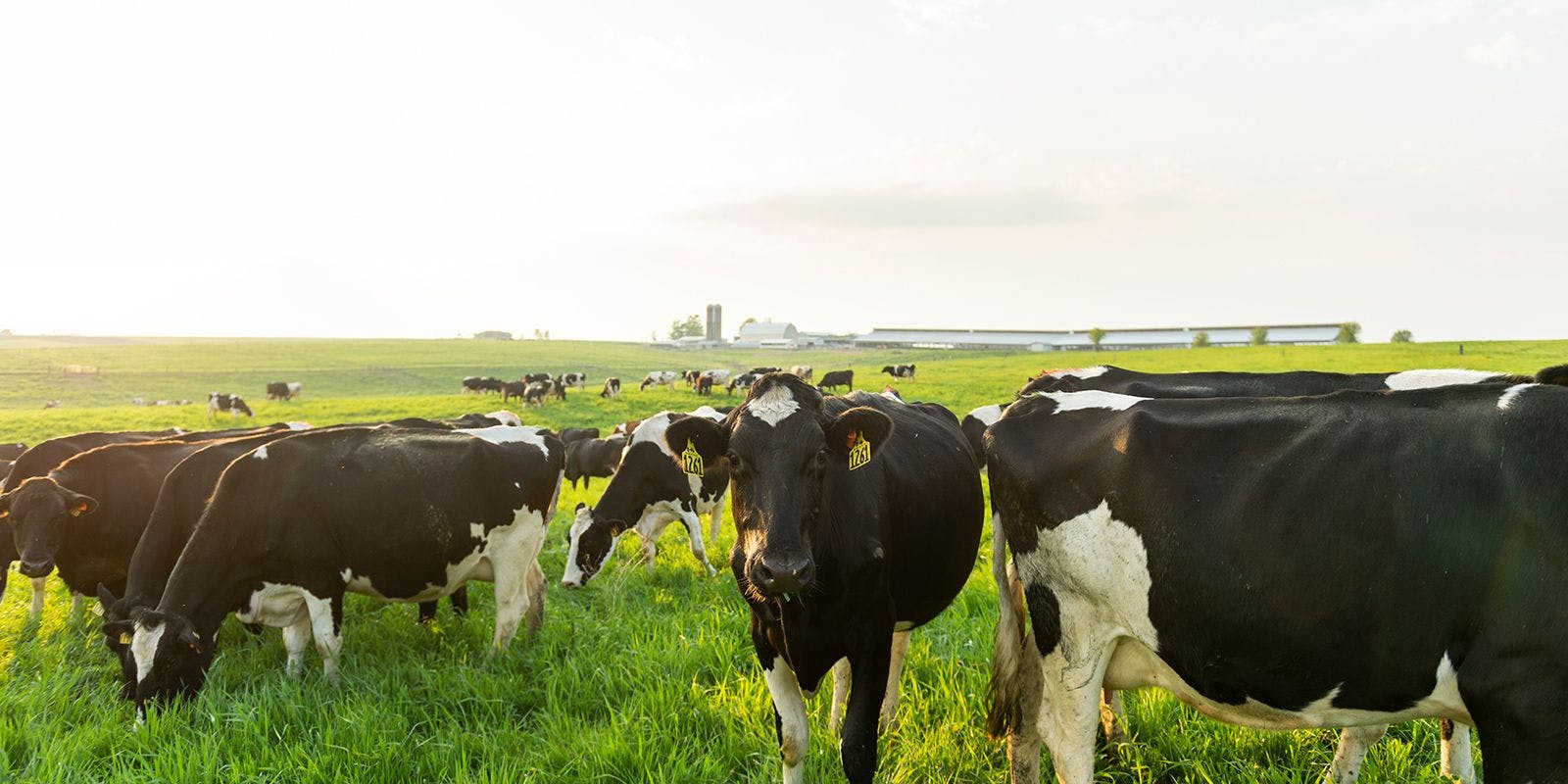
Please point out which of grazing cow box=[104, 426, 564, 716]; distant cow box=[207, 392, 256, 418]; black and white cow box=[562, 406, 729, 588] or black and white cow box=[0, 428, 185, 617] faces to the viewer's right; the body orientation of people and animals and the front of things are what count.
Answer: the distant cow

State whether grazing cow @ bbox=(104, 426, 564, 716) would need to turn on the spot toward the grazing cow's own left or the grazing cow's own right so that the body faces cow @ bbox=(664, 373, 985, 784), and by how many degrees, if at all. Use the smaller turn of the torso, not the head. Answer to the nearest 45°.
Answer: approximately 135° to the grazing cow's own left

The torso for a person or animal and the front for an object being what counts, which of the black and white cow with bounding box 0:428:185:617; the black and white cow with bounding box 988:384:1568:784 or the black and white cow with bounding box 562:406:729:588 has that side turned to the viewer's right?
the black and white cow with bounding box 988:384:1568:784

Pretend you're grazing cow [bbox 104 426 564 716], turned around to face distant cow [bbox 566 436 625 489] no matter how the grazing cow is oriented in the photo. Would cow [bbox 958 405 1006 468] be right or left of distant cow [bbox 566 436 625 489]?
right

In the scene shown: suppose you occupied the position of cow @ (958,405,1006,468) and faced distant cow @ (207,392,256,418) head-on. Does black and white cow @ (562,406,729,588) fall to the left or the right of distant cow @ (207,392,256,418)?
left

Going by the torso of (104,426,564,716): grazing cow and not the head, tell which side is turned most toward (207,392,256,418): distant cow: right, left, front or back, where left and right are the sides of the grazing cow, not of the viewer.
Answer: right

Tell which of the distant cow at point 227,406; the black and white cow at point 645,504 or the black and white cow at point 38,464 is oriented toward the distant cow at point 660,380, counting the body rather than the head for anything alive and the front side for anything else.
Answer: the distant cow at point 227,406

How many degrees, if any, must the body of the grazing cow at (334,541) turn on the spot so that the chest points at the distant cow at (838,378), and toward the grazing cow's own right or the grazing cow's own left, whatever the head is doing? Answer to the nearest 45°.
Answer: approximately 135° to the grazing cow's own right

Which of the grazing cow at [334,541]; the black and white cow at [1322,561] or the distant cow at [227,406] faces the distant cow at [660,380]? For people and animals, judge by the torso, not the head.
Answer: the distant cow at [227,406]

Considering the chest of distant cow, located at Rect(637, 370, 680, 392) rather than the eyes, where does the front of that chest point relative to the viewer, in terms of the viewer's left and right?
facing to the left of the viewer

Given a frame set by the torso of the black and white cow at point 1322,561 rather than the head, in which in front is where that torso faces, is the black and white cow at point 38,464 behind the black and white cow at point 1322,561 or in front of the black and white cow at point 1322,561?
behind

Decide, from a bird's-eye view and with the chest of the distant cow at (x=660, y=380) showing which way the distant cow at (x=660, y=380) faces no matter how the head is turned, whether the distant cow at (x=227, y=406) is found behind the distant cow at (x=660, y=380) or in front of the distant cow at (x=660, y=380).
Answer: in front

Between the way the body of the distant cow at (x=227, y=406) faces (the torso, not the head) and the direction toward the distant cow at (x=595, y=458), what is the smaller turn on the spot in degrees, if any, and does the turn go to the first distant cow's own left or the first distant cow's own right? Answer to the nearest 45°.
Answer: approximately 90° to the first distant cow's own right

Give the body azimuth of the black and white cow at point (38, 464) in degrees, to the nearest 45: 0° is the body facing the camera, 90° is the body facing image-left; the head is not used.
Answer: approximately 90°
